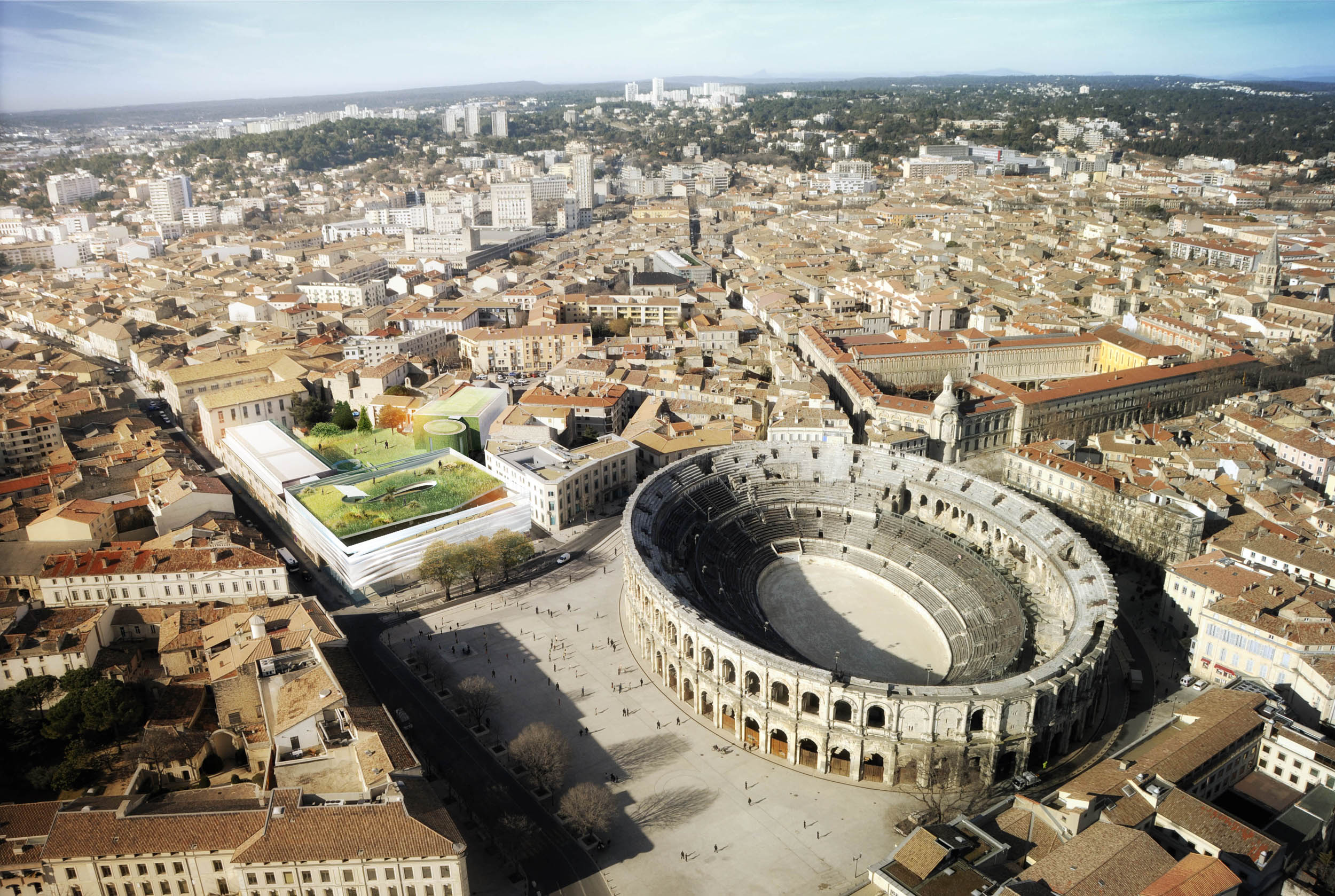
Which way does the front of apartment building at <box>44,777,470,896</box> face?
toward the camera

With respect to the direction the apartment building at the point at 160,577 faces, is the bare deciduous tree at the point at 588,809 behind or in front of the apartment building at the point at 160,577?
in front

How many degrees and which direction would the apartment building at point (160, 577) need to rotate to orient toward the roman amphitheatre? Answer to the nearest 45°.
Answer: approximately 45° to its left

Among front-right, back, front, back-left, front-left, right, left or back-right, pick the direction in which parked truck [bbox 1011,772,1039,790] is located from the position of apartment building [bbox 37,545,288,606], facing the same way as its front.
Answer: front-left

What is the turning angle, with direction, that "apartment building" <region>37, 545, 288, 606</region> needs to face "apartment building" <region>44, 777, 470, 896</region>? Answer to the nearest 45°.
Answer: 0° — it already faces it

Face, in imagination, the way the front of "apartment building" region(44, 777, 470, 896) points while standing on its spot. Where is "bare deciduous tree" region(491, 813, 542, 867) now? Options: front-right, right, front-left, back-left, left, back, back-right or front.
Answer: left

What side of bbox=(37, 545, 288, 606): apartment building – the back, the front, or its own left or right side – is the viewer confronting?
front

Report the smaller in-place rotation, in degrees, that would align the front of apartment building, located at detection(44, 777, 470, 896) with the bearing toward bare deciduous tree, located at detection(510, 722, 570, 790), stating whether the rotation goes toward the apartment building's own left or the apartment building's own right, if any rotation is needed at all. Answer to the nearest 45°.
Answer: approximately 90° to the apartment building's own left

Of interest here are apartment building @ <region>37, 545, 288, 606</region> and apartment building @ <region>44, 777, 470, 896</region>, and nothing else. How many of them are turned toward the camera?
2

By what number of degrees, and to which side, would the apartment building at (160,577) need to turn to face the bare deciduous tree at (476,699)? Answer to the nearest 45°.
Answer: approximately 45° to its left

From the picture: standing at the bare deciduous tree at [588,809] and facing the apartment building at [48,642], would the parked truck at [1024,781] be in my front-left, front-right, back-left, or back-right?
back-right

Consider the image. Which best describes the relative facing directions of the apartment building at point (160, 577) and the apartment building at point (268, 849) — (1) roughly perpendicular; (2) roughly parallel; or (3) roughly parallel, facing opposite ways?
roughly parallel

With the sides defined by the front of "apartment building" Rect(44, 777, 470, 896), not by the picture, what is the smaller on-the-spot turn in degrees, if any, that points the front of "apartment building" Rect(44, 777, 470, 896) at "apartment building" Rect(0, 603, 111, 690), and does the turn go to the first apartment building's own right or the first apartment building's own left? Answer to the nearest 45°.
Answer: approximately 180°

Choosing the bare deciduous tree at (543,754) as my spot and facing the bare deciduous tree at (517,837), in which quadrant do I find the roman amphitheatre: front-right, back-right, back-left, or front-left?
back-left
